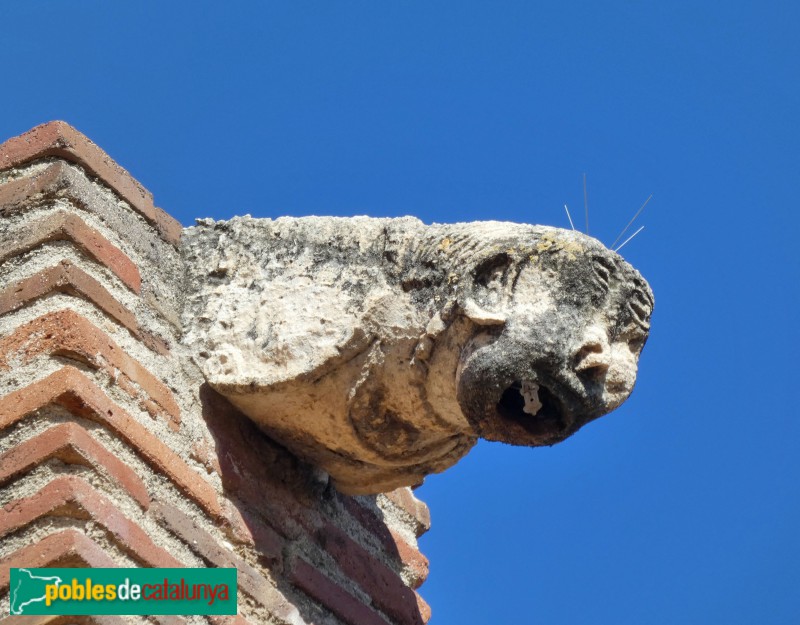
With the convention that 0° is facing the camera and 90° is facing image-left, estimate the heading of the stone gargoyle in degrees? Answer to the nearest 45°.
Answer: approximately 315°
